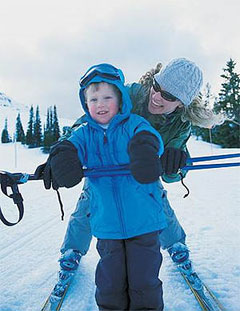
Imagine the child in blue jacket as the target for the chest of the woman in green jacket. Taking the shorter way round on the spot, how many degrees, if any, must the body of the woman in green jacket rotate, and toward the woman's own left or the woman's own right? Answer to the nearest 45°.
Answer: approximately 45° to the woman's own right

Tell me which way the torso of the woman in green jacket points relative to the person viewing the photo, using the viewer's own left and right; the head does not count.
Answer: facing the viewer

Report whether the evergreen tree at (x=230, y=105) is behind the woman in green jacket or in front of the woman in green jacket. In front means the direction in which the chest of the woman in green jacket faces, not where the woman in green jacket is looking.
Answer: behind

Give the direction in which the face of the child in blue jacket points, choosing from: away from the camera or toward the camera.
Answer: toward the camera

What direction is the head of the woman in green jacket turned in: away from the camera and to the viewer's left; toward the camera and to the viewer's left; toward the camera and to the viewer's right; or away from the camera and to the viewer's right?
toward the camera and to the viewer's left

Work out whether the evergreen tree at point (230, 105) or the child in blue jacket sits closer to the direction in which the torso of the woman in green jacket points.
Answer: the child in blue jacket
